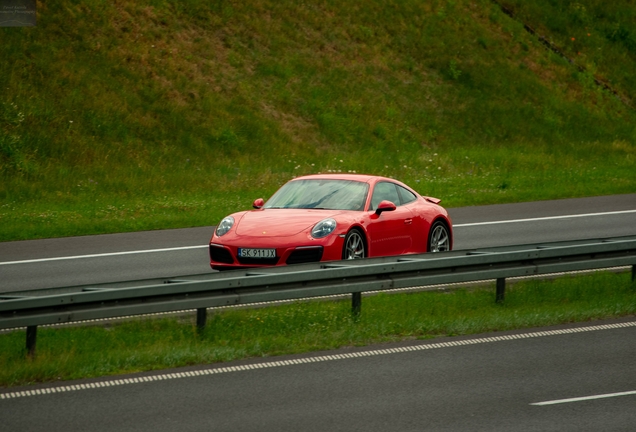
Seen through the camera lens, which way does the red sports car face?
facing the viewer and to the left of the viewer
